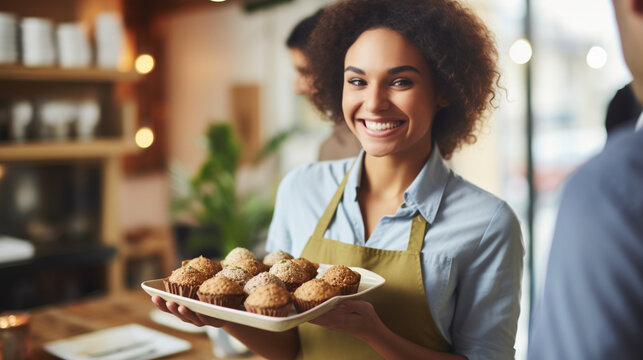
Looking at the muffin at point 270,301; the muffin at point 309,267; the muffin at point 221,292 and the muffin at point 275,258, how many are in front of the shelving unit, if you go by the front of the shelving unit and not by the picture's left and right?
4

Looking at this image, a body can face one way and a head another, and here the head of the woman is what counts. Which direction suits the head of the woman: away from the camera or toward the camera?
toward the camera

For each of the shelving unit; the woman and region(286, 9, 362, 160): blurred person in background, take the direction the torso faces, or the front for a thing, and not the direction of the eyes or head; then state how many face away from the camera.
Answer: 0

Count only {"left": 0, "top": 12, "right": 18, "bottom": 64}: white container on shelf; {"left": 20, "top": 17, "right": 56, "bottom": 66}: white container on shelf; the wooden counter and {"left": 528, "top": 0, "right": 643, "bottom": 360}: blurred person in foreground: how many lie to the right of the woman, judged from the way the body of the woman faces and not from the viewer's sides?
3

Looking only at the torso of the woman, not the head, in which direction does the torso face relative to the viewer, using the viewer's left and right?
facing the viewer and to the left of the viewer

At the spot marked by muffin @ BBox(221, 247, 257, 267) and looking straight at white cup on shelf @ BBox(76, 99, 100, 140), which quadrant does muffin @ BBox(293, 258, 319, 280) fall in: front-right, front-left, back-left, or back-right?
back-right

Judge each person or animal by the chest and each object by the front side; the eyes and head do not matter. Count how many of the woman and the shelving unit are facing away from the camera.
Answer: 0

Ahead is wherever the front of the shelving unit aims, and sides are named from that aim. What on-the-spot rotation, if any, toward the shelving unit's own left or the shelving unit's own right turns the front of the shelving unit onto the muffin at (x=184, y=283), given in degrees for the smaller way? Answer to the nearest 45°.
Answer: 0° — it already faces it

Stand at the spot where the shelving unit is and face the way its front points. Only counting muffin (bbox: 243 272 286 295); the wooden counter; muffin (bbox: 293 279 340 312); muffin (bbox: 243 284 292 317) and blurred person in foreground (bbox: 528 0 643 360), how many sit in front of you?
5

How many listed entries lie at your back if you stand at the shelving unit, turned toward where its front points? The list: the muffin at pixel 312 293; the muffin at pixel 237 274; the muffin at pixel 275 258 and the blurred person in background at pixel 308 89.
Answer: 0

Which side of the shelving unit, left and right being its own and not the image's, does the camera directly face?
front

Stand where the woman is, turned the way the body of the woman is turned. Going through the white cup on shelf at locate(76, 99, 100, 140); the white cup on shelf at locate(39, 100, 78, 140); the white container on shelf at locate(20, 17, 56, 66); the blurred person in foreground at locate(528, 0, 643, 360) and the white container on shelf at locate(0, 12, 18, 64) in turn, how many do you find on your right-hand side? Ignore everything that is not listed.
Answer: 4

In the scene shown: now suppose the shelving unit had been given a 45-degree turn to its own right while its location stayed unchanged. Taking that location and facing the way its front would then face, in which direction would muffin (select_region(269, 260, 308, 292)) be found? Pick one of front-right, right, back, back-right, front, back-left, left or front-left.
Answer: front-left

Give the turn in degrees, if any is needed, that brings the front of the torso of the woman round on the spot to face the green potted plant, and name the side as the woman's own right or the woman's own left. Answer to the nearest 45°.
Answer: approximately 135° to the woman's own right
